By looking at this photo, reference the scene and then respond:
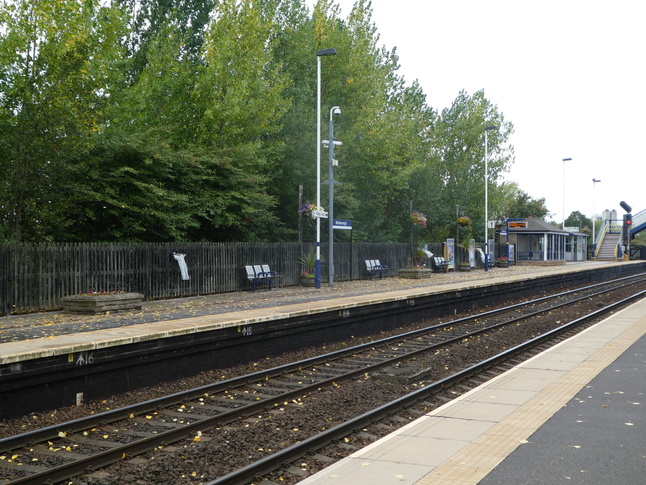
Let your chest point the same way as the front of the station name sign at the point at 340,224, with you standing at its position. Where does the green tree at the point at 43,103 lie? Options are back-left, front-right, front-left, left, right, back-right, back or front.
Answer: right

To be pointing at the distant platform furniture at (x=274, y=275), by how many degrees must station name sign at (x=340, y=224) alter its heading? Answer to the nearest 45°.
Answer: approximately 90° to its right

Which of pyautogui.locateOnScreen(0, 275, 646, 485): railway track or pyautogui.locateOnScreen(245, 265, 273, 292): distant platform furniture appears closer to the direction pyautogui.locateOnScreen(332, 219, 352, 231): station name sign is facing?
the railway track

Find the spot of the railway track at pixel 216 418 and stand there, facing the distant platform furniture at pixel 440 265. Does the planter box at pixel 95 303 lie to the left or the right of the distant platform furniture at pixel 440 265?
left

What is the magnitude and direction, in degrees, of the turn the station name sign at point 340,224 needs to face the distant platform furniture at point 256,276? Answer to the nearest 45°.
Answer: approximately 90° to its right

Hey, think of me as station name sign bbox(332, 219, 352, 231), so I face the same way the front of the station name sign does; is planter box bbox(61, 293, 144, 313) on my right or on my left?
on my right

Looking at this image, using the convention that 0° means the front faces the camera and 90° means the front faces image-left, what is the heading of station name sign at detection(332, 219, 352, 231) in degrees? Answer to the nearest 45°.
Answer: approximately 315°

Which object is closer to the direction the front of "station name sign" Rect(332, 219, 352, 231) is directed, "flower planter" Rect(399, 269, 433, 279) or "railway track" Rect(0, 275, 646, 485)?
the railway track

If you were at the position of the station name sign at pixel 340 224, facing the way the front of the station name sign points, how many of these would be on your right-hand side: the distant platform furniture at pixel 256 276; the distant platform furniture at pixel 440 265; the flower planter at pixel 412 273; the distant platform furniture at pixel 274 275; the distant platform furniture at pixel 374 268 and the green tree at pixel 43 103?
3

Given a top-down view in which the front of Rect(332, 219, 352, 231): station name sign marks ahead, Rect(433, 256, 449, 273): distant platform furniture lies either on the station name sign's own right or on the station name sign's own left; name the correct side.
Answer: on the station name sign's own left
